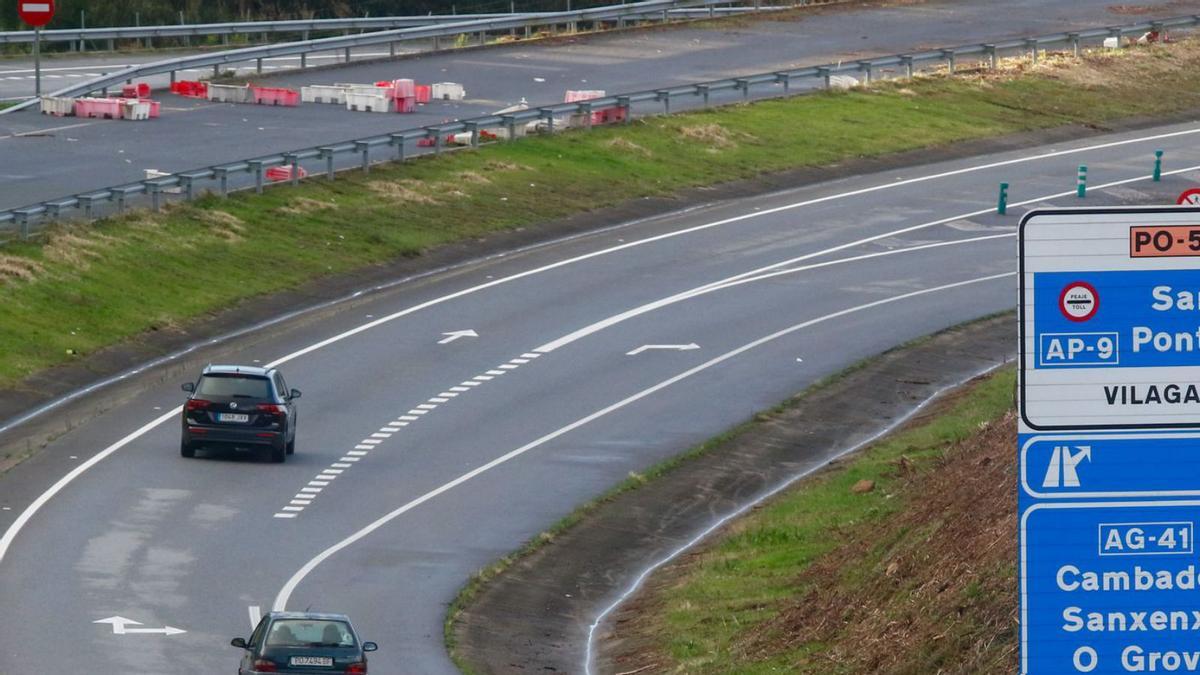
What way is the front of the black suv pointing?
away from the camera

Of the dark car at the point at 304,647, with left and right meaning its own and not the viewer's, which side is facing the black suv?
front

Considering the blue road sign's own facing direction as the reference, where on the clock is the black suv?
The black suv is roughly at 5 o'clock from the blue road sign.

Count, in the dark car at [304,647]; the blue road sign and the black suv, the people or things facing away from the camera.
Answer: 2

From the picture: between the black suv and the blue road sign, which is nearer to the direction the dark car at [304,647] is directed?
the black suv

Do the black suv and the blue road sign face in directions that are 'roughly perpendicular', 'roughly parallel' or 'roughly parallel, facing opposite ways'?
roughly parallel, facing opposite ways

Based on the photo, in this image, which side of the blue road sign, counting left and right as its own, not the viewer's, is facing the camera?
front

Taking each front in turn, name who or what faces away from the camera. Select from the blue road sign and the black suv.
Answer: the black suv

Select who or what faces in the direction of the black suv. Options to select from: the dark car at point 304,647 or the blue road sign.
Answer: the dark car

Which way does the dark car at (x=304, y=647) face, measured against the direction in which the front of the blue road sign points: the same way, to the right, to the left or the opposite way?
the opposite way

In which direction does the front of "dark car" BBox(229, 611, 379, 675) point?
away from the camera

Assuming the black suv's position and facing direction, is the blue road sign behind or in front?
behind
